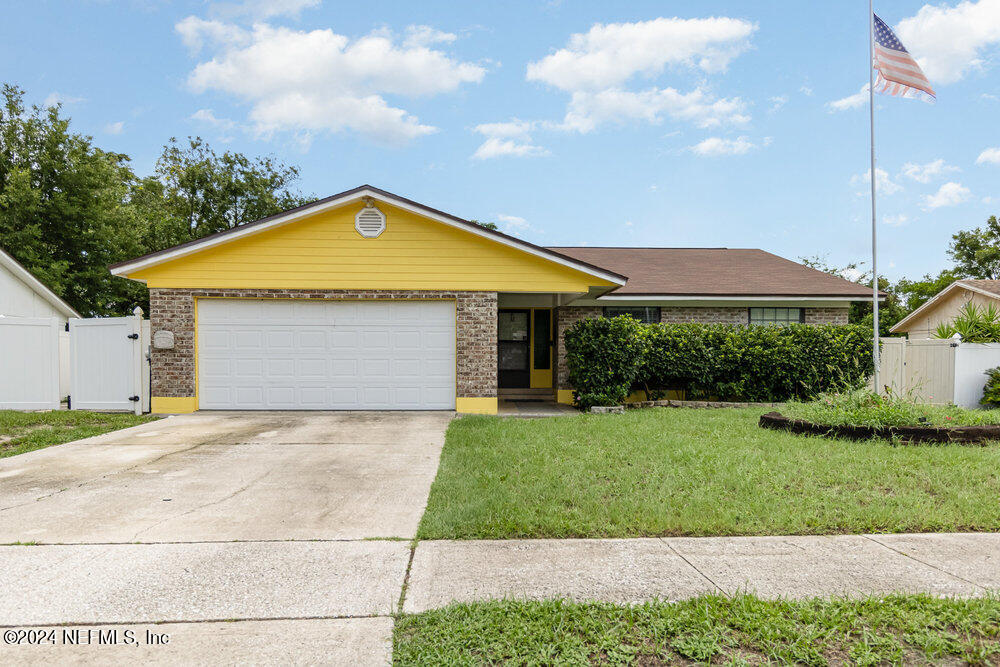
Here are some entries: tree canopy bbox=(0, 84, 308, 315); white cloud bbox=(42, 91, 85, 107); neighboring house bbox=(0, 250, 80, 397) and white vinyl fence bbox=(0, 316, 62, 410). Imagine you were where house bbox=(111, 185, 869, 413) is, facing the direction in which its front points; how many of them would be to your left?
0

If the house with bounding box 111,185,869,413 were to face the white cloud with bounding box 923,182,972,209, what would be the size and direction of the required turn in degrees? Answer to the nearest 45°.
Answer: approximately 135° to its left

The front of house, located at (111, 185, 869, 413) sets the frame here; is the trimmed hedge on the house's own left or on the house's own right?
on the house's own left

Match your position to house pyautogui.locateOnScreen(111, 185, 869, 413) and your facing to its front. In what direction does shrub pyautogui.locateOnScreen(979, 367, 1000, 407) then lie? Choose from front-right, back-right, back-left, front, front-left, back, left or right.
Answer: left

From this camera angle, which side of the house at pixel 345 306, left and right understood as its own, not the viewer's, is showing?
front

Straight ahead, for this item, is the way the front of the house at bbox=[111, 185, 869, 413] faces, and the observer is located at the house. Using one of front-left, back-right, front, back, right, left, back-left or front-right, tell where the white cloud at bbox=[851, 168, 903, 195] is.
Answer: left

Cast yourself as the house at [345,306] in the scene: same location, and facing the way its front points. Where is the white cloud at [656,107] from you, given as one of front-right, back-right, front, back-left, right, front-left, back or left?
back-left

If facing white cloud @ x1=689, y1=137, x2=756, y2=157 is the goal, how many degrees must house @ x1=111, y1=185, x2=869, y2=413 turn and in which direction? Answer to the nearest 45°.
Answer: approximately 135° to its left

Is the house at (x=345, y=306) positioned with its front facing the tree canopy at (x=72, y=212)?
no

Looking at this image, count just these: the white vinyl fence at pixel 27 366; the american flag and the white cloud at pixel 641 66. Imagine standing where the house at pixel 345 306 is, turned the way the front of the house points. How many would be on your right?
1

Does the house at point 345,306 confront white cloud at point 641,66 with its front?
no

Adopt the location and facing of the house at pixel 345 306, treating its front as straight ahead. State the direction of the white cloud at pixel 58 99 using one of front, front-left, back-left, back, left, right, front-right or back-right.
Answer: back-right

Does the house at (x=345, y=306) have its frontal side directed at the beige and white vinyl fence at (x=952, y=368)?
no

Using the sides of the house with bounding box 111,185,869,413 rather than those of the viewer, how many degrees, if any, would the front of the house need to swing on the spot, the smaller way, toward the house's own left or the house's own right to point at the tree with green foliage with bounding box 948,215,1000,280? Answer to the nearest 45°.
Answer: approximately 135° to the house's own left

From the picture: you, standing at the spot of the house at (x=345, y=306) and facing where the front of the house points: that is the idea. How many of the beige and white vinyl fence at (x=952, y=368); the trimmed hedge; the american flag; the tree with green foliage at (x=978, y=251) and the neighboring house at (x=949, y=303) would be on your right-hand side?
0

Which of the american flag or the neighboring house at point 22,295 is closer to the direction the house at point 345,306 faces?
the american flag

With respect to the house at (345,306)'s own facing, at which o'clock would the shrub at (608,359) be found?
The shrub is roughly at 9 o'clock from the house.
